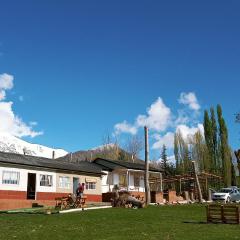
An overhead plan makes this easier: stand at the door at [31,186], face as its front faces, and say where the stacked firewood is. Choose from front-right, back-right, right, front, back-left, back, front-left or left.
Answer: front-left

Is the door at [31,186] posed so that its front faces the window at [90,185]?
no

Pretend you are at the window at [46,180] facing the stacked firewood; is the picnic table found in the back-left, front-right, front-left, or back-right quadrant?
front-right

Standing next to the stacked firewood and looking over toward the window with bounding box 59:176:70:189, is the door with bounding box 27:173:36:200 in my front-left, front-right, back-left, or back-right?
front-left

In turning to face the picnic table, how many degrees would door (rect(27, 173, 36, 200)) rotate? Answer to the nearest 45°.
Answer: approximately 45° to its left

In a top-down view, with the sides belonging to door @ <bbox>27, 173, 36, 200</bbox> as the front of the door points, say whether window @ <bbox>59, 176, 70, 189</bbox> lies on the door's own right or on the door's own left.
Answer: on the door's own left

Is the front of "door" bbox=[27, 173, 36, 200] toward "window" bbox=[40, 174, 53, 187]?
no

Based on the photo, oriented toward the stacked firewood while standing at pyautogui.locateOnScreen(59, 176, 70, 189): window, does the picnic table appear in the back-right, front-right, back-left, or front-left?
front-right

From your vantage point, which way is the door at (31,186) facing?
toward the camera

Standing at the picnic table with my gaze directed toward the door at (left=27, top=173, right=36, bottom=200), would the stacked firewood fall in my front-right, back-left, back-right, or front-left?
back-right
